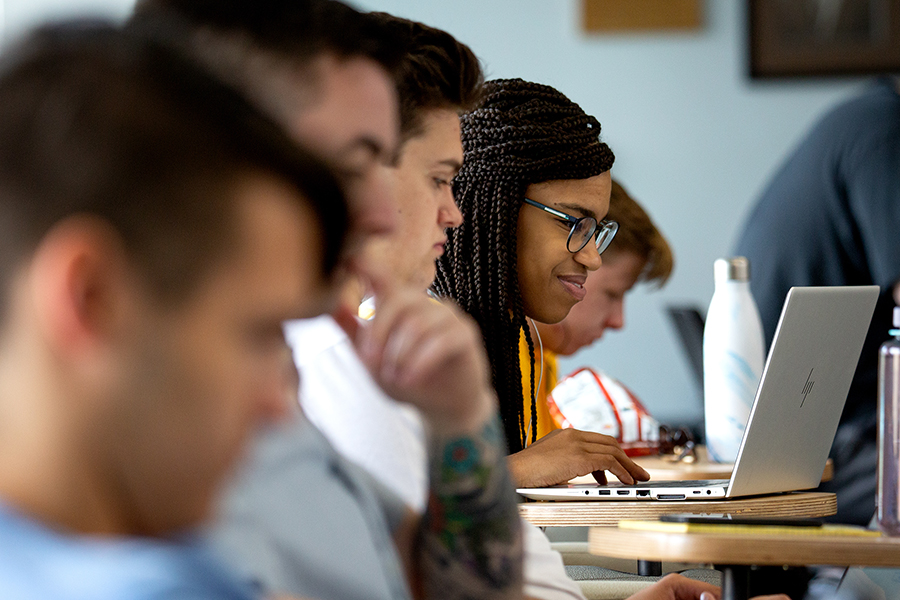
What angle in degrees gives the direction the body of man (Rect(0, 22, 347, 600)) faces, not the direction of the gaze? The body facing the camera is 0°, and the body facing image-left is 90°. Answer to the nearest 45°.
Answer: approximately 270°

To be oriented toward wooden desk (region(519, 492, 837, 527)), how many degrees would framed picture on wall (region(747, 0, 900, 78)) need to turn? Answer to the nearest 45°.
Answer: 0° — it already faces it

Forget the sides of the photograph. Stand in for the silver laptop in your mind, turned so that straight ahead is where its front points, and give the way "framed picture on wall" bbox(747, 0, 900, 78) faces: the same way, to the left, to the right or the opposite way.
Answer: to the left

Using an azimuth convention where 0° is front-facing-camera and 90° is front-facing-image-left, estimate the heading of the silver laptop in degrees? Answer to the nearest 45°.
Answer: approximately 90°

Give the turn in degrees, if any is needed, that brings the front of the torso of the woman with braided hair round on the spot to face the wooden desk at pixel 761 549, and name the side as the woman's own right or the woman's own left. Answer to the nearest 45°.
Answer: approximately 90° to the woman's own right

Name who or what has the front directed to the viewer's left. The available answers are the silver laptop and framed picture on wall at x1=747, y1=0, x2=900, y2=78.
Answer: the silver laptop

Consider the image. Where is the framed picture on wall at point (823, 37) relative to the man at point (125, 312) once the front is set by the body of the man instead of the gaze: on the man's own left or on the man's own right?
on the man's own left

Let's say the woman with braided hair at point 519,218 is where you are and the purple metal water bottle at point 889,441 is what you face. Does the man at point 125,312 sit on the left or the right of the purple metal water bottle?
right

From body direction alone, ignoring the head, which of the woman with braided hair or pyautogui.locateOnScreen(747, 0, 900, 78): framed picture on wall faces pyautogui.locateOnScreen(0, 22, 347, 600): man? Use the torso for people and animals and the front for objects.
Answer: the framed picture on wall

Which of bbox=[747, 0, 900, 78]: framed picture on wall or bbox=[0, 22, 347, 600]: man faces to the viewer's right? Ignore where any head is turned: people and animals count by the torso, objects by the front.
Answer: the man

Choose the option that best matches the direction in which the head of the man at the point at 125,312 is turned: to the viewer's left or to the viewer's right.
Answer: to the viewer's right

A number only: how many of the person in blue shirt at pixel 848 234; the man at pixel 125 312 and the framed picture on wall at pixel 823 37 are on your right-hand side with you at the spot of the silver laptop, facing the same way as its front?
2
